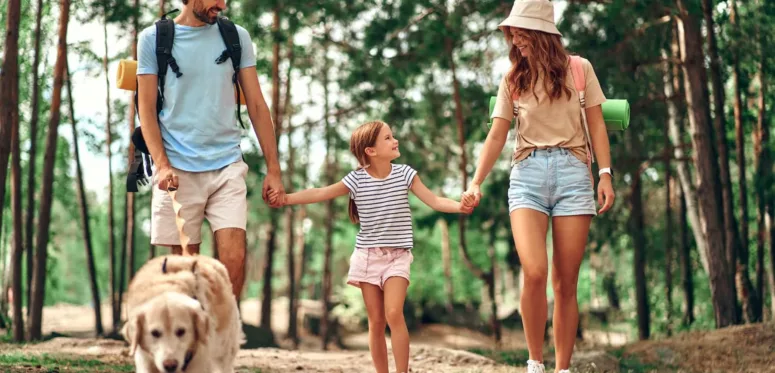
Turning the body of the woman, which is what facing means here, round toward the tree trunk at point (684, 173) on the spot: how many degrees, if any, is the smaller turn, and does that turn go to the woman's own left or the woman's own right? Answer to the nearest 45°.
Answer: approximately 180°

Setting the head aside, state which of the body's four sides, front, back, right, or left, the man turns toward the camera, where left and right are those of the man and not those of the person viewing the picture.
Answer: front

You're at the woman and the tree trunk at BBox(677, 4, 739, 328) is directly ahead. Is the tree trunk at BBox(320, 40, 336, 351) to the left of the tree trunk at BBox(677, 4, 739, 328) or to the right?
left

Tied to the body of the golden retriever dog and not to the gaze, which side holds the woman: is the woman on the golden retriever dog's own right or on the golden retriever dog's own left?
on the golden retriever dog's own left

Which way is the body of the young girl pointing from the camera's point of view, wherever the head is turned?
toward the camera

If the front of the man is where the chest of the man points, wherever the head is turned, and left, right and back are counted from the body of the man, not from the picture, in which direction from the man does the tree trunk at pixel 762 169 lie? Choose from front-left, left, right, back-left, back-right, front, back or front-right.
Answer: back-left

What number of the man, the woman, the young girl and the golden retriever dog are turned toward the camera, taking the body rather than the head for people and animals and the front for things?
4

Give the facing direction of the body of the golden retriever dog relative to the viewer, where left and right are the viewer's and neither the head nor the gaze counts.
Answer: facing the viewer

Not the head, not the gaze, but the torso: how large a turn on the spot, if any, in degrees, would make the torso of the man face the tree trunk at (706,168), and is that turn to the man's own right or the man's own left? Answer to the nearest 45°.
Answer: approximately 135° to the man's own left

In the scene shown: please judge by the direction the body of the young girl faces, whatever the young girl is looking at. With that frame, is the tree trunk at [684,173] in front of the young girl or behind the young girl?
behind

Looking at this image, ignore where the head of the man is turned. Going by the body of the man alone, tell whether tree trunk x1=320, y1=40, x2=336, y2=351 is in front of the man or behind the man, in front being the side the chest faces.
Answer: behind
